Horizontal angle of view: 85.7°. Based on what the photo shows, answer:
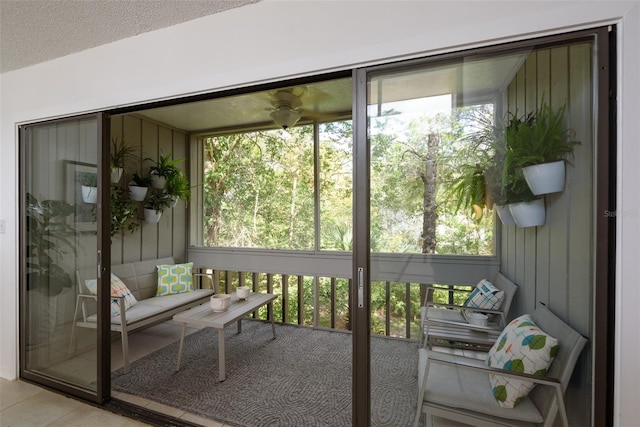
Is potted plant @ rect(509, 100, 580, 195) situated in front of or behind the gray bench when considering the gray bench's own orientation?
in front

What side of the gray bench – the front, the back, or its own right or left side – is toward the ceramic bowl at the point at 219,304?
front

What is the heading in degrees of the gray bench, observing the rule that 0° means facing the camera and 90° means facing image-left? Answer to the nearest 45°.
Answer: approximately 315°

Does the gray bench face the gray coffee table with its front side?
yes

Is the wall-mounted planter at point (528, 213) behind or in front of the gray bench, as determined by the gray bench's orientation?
in front

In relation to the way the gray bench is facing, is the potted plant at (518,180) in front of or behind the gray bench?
in front

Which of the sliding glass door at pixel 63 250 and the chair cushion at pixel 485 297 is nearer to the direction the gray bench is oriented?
the chair cushion

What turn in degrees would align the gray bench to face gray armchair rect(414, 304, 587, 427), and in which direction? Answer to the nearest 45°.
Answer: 0° — it already faces it

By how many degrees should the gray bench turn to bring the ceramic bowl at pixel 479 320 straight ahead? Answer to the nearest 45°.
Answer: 0° — it already faces it
